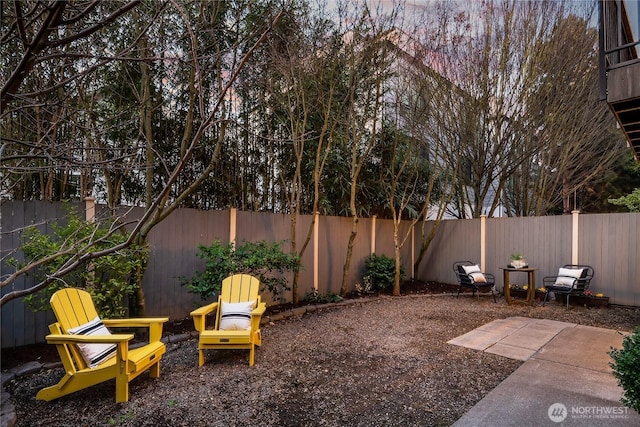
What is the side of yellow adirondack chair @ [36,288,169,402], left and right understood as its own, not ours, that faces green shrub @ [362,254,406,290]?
left

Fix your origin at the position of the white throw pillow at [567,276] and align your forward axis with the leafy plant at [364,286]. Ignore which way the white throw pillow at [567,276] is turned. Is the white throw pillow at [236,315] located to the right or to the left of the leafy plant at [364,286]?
left

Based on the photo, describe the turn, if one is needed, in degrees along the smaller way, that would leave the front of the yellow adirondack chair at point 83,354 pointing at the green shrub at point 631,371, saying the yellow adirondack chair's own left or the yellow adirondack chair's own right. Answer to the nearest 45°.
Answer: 0° — it already faces it

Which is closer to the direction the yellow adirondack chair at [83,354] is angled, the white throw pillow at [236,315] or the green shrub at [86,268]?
the white throw pillow

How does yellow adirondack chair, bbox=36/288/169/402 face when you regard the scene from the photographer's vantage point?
facing the viewer and to the right of the viewer

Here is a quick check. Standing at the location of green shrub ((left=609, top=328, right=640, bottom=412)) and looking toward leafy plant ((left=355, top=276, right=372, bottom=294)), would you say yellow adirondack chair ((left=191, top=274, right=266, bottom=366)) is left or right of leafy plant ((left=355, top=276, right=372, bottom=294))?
left

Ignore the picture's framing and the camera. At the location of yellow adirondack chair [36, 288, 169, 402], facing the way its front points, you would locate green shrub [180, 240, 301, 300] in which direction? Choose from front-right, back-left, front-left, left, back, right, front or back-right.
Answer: left
